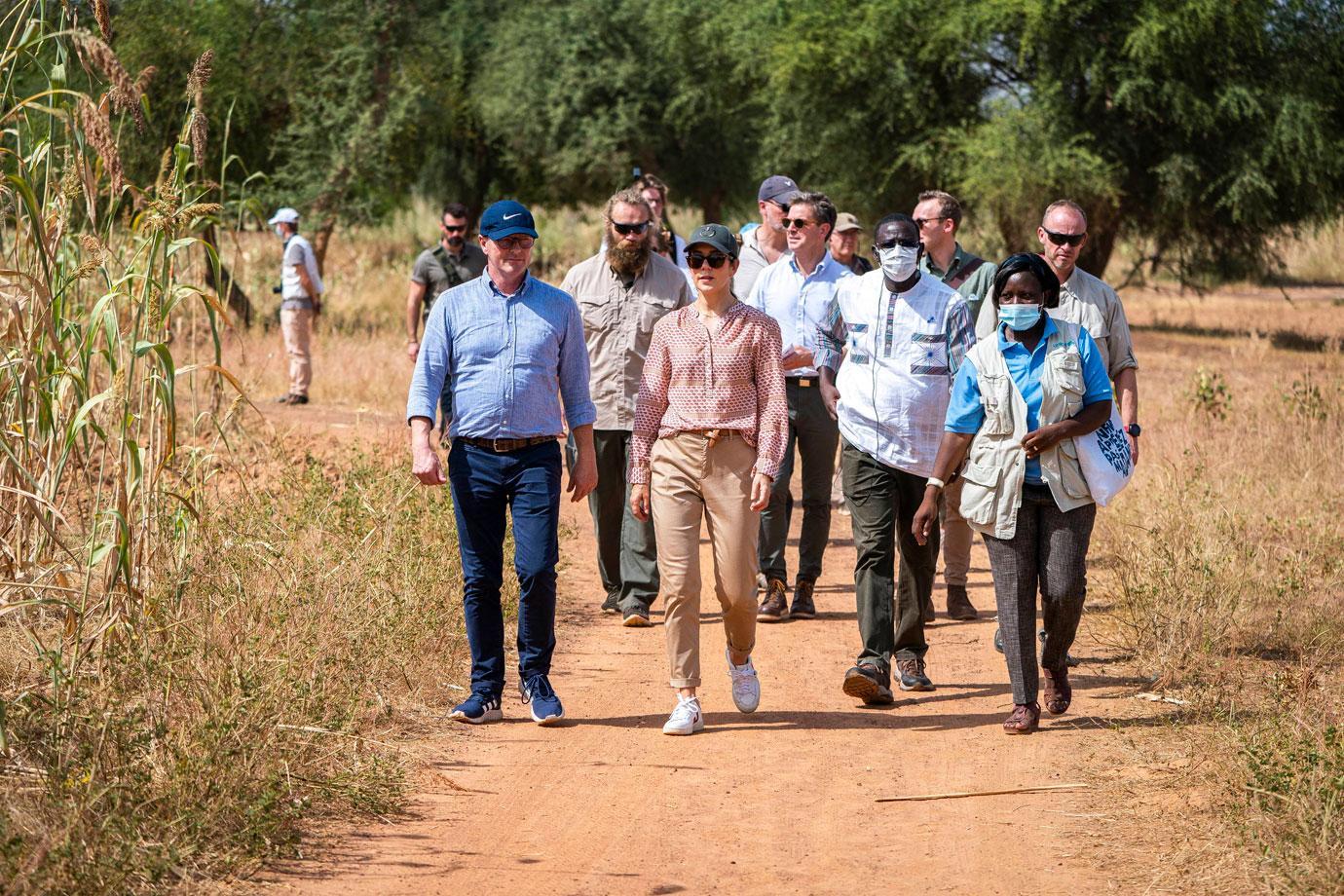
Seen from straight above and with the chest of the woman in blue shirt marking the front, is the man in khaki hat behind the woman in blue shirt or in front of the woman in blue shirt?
behind

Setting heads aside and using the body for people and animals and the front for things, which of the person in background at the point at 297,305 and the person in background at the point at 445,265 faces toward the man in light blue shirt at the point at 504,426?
the person in background at the point at 445,265

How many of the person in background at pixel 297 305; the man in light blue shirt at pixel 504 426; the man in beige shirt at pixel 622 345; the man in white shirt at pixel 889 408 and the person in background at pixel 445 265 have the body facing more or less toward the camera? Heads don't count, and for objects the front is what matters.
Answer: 4

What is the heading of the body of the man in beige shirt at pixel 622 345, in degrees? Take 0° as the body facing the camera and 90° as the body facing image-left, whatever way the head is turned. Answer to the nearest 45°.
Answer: approximately 0°

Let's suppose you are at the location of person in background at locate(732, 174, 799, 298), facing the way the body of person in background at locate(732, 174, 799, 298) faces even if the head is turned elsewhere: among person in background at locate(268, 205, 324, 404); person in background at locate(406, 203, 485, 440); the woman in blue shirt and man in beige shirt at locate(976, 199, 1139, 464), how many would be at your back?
2
